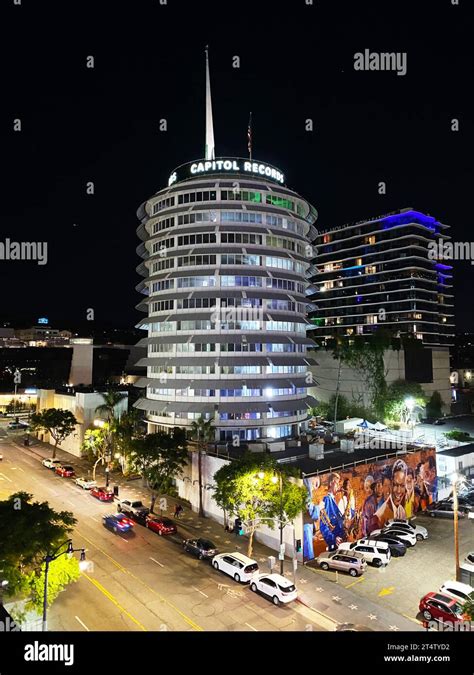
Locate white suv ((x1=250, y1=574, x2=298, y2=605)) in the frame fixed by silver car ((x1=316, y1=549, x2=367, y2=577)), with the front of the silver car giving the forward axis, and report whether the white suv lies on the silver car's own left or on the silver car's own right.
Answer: on the silver car's own left

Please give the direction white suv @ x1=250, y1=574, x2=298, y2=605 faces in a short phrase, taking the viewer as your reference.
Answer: facing away from the viewer and to the left of the viewer

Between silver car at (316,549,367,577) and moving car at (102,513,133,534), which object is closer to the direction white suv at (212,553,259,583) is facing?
the moving car

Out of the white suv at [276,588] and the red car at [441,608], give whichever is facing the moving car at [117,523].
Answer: the white suv

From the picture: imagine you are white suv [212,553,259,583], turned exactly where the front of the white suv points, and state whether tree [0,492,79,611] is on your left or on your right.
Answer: on your left

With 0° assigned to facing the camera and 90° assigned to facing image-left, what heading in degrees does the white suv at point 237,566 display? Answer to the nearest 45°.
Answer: approximately 135°

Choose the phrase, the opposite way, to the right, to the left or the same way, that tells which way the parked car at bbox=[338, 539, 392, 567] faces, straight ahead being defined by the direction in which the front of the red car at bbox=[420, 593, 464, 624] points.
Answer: the opposite way
